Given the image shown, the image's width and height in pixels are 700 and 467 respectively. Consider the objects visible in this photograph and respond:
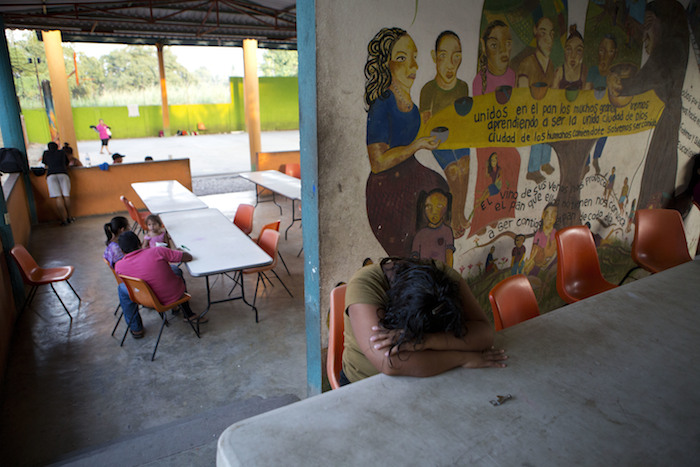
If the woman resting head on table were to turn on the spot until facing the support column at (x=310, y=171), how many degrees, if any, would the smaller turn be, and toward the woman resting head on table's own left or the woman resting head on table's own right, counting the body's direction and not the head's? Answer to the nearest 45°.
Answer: approximately 180°

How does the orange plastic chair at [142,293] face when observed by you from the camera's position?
facing away from the viewer and to the right of the viewer

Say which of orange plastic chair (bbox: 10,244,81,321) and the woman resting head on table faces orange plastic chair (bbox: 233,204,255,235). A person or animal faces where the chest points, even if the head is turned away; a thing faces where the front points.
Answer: orange plastic chair (bbox: 10,244,81,321)

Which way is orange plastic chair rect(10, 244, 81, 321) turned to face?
to the viewer's right

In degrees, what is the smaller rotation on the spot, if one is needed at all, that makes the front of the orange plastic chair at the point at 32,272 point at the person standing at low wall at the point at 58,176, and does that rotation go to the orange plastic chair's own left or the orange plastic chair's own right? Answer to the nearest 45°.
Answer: approximately 90° to the orange plastic chair's own left

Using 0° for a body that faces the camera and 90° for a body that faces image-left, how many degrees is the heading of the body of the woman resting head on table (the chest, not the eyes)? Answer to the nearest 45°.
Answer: approximately 315°

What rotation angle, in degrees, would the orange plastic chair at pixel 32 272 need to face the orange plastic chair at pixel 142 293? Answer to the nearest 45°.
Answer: approximately 45° to its right

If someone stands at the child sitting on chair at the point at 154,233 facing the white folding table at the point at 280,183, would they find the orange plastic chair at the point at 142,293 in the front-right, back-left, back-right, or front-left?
back-right

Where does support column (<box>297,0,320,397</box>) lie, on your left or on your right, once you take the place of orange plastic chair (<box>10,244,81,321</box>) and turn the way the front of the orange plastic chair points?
on your right

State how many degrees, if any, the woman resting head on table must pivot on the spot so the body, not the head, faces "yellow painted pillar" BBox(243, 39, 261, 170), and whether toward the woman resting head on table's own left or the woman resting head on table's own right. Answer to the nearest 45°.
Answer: approximately 180°
